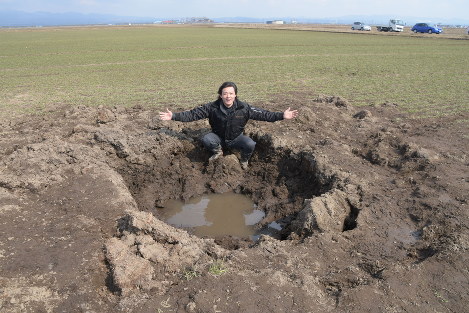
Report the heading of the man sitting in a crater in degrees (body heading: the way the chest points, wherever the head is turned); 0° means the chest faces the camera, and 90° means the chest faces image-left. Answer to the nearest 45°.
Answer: approximately 0°

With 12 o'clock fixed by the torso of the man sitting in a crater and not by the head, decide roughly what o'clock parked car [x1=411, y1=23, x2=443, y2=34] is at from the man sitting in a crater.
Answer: The parked car is roughly at 7 o'clock from the man sitting in a crater.

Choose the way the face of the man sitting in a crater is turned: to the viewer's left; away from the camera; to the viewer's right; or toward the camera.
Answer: toward the camera
